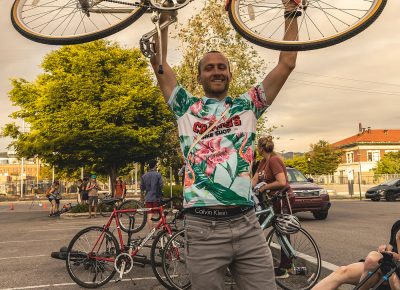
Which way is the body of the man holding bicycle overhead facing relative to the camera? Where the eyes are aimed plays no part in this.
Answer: toward the camera

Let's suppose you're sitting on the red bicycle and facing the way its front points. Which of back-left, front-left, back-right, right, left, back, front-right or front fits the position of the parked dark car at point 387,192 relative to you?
front-left

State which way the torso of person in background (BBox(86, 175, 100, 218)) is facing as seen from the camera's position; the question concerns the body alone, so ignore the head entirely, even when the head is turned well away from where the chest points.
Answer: toward the camera

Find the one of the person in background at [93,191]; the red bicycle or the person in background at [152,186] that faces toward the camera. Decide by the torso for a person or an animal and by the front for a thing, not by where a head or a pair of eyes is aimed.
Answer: the person in background at [93,191]

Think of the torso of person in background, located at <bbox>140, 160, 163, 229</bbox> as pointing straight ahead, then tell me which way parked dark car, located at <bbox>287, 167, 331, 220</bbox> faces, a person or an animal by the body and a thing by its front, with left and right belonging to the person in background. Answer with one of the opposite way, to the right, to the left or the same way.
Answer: the opposite way

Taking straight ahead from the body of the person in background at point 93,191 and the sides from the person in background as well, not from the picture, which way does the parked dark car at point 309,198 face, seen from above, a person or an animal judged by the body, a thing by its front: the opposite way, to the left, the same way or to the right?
the same way

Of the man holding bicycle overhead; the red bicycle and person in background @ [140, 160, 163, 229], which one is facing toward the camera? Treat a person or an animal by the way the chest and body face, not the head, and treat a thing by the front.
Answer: the man holding bicycle overhead

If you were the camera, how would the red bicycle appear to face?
facing to the right of the viewer

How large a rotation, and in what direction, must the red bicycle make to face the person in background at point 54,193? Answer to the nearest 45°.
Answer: approximately 90° to its left

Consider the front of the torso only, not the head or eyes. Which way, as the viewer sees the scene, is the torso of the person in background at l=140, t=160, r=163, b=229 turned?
away from the camera

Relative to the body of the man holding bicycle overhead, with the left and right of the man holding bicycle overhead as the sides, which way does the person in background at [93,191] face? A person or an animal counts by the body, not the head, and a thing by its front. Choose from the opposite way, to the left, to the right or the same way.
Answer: the same way

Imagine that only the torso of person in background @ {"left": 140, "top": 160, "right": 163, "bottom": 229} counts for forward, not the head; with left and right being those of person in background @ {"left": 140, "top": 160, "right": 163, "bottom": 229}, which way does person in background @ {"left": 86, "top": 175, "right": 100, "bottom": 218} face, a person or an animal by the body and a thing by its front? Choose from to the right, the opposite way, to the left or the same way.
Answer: the opposite way

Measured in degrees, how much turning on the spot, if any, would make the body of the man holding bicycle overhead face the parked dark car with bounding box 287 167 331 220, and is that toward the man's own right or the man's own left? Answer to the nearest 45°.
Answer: approximately 180°

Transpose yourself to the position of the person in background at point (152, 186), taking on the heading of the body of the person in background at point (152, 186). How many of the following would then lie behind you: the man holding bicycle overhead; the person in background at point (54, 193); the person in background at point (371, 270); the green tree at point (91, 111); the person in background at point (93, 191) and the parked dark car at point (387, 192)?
2

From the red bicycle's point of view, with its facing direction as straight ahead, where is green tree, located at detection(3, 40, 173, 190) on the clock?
The green tree is roughly at 9 o'clock from the red bicycle.

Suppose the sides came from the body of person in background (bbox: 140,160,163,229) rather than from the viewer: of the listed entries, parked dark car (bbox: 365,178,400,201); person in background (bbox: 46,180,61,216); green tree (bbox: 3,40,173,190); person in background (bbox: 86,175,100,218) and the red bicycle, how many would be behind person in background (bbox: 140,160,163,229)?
1

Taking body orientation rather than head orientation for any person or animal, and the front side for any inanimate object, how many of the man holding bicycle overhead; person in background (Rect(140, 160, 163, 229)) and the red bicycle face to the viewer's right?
1

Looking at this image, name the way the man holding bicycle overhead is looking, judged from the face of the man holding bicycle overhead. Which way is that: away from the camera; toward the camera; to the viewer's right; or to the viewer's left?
toward the camera
